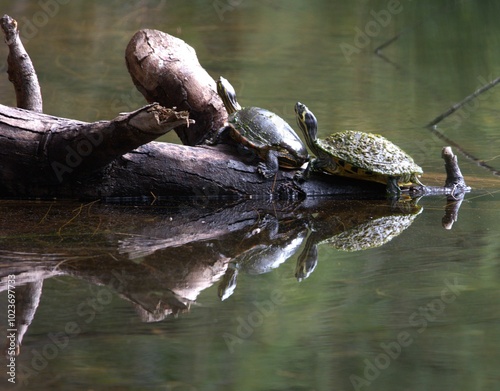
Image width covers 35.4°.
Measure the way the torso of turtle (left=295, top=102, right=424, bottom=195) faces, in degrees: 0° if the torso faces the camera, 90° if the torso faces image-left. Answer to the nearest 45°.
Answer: approximately 90°

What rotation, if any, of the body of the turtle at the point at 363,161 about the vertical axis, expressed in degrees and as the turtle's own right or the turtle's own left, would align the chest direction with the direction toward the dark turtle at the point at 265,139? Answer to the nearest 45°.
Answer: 0° — it already faces it
